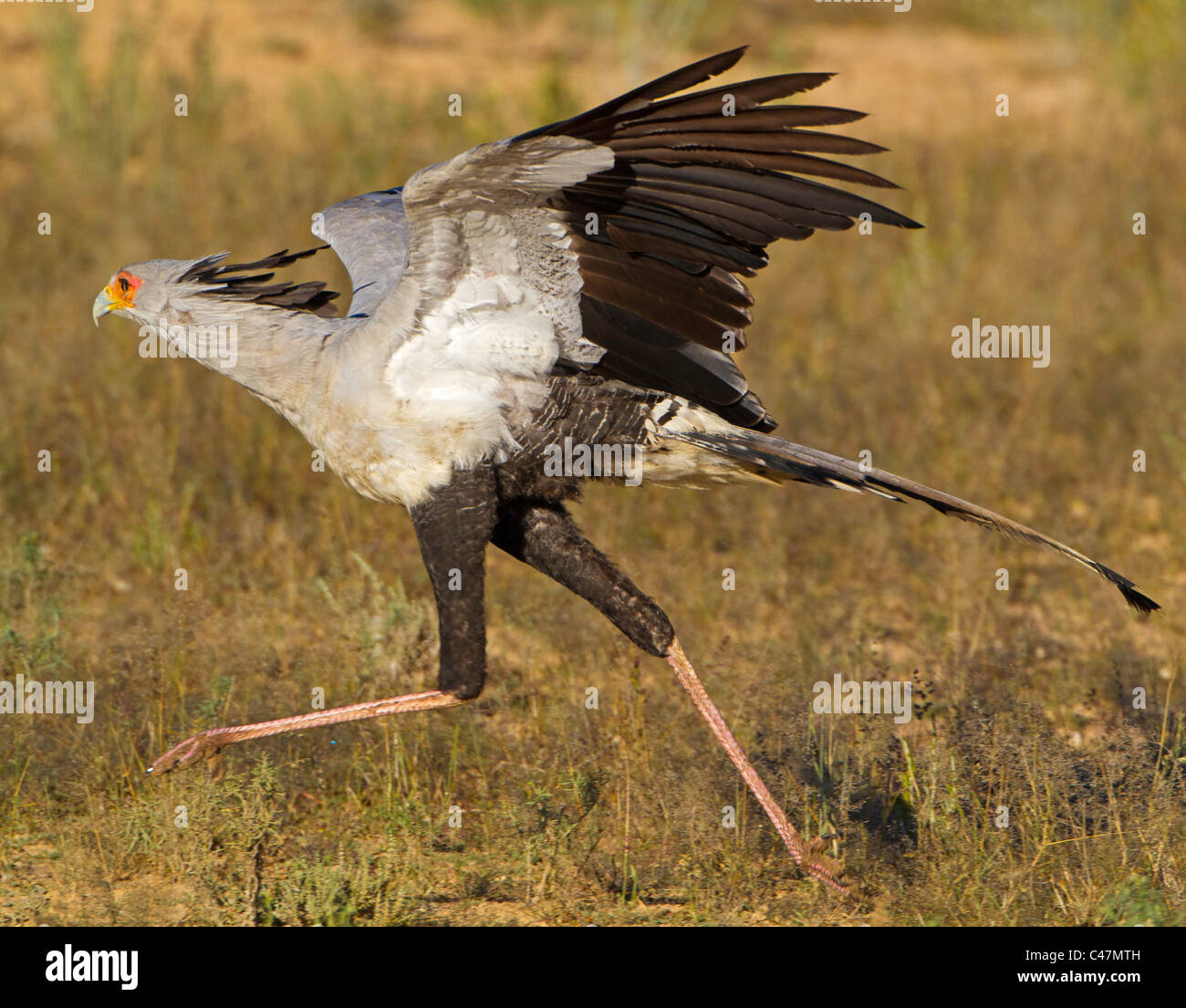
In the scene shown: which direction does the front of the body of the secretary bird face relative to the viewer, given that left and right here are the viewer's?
facing to the left of the viewer
